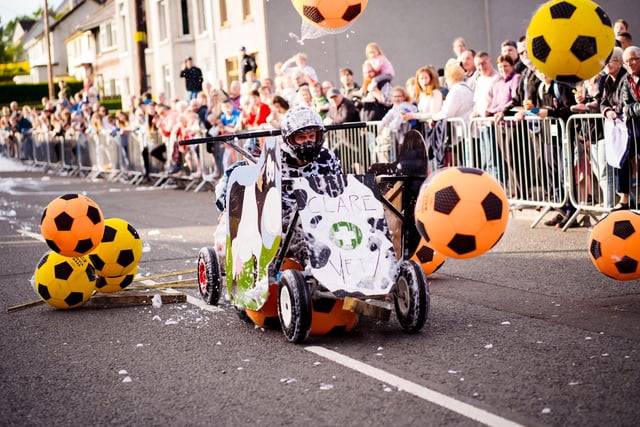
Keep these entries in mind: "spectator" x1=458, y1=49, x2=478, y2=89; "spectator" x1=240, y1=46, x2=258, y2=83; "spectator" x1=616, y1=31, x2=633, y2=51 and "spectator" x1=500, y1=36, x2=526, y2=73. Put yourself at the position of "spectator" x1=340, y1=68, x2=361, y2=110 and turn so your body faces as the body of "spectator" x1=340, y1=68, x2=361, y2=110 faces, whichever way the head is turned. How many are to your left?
3

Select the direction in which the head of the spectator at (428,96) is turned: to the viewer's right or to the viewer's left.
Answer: to the viewer's left

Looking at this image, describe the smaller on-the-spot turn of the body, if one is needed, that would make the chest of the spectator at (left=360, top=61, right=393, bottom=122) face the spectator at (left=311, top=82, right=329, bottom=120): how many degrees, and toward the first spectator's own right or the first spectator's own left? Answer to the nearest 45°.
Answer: approximately 90° to the first spectator's own right

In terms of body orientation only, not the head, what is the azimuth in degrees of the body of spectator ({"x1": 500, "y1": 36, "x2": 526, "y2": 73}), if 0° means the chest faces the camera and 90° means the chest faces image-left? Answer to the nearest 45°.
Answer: approximately 45°

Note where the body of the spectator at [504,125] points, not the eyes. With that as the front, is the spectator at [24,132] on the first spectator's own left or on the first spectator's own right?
on the first spectator's own right

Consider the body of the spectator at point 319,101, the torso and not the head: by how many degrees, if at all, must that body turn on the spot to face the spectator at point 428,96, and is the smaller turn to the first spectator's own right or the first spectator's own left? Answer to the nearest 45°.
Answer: approximately 90° to the first spectator's own left

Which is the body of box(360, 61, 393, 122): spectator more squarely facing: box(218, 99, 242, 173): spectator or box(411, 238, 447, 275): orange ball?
the orange ball

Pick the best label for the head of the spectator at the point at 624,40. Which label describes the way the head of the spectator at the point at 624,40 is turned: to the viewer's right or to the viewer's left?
to the viewer's left

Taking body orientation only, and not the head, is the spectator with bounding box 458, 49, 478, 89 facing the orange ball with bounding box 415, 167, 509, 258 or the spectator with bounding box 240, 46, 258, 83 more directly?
the orange ball

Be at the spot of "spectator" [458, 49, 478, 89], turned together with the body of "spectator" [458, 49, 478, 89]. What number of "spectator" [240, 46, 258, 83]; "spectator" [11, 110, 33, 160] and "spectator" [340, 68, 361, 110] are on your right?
3

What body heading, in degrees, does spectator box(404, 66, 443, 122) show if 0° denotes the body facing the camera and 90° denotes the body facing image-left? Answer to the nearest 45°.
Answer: approximately 45°

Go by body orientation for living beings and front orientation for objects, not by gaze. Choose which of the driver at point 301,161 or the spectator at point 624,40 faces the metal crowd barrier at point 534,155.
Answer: the spectator

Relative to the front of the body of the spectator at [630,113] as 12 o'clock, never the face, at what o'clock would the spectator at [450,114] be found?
the spectator at [450,114] is roughly at 3 o'clock from the spectator at [630,113].
